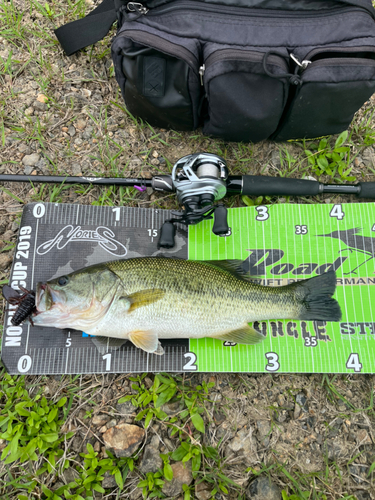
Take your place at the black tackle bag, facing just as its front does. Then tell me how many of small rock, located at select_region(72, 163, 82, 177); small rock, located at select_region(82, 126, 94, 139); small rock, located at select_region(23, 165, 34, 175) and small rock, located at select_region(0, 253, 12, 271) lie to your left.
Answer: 0

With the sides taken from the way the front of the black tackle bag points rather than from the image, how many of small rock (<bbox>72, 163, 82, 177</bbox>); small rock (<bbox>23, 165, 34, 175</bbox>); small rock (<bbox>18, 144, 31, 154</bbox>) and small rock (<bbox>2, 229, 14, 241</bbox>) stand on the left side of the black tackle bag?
0

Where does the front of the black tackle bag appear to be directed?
toward the camera

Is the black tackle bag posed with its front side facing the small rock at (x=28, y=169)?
no

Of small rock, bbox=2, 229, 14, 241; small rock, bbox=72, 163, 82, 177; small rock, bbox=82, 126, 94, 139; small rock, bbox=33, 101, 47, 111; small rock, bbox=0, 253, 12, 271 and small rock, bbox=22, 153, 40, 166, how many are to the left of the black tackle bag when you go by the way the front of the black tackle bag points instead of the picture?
0
